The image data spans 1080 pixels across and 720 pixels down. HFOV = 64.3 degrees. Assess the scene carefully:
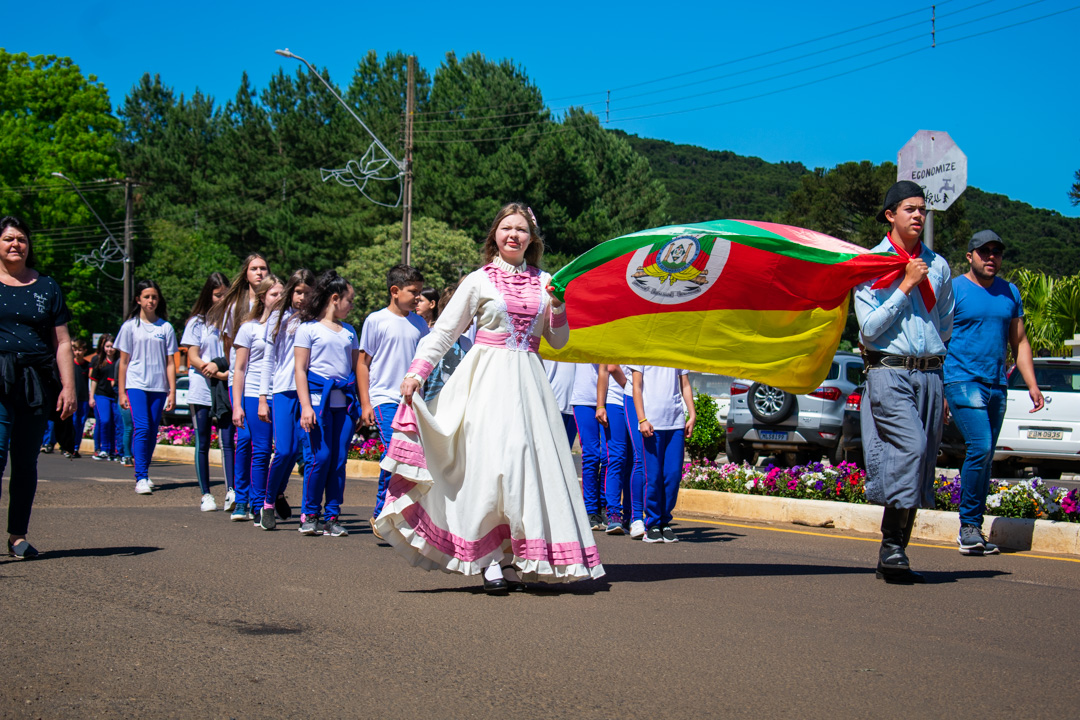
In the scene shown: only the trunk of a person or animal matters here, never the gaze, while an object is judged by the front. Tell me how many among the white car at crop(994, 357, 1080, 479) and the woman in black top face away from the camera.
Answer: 1

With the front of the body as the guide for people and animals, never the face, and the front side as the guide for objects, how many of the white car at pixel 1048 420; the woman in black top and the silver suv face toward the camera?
1

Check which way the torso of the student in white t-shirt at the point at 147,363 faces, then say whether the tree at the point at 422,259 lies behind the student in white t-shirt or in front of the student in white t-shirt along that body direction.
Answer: behind

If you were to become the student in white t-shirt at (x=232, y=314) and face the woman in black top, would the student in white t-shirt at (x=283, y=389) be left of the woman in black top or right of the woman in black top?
left

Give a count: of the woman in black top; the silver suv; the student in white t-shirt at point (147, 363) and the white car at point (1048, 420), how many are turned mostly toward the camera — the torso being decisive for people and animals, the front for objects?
2

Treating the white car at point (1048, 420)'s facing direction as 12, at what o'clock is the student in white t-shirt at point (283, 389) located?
The student in white t-shirt is roughly at 7 o'clock from the white car.

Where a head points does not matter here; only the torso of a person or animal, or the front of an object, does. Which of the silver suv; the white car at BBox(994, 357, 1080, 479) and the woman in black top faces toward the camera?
the woman in black top

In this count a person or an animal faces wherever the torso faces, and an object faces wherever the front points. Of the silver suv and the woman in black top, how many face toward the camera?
1

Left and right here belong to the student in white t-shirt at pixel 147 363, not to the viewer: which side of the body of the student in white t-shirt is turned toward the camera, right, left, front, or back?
front

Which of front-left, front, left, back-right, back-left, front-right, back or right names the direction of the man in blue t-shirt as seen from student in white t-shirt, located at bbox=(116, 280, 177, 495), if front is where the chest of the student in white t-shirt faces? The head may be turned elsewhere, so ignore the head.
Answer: front-left

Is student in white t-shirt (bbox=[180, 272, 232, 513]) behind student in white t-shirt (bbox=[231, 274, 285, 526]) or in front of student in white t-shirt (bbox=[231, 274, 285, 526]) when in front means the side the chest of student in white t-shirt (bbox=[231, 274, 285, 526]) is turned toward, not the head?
behind

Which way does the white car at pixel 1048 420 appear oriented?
away from the camera

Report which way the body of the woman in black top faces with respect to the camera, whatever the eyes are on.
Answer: toward the camera
